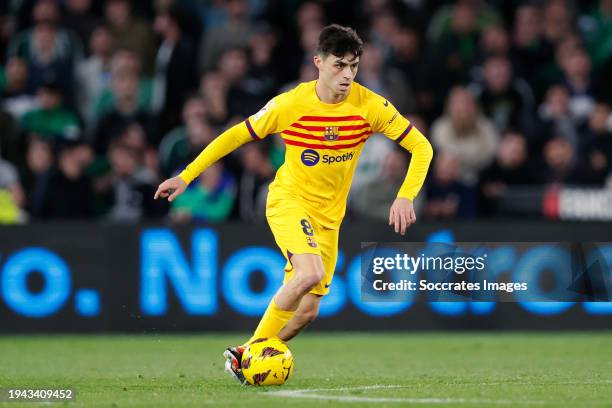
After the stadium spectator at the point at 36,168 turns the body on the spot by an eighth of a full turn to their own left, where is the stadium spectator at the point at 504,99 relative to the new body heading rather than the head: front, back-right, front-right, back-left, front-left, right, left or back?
front-left

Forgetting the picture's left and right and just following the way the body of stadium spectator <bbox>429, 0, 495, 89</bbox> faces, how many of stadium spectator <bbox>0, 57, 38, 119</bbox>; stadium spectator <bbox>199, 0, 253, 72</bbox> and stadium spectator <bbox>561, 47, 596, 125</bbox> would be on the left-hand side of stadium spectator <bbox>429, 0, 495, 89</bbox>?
1

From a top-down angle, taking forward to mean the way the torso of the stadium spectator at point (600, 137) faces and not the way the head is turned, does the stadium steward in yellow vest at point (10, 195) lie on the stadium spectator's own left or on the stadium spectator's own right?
on the stadium spectator's own right

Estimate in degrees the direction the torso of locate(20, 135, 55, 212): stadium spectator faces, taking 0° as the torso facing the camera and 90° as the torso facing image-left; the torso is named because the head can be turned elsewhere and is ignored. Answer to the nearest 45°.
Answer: approximately 0°

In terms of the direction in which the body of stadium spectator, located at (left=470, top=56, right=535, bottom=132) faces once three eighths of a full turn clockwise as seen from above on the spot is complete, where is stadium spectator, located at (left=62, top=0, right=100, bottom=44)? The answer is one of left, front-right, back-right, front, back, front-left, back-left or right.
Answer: front-left

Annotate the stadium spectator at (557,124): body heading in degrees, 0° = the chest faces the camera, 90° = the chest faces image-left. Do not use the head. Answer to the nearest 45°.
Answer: approximately 0°

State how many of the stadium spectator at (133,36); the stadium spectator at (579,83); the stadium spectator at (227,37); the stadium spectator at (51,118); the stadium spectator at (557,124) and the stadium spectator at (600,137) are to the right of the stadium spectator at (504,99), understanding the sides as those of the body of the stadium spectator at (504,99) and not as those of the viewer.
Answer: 3

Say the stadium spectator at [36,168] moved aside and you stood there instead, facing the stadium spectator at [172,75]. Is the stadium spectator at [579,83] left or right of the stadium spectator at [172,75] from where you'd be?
right

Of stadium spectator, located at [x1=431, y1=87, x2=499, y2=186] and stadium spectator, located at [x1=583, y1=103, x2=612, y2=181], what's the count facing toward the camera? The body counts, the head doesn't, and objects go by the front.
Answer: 2

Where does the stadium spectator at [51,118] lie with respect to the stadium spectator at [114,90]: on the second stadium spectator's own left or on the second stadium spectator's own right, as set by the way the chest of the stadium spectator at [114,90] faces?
on the second stadium spectator's own right
